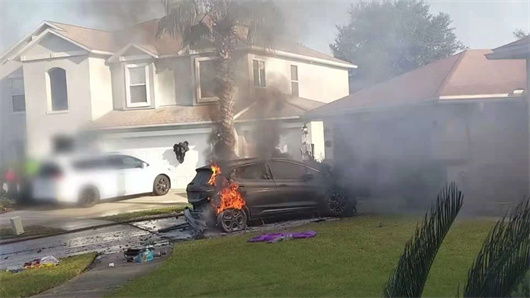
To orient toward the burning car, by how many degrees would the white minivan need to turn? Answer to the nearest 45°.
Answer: approximately 45° to its right

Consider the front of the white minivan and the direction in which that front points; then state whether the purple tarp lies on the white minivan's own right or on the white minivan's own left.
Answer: on the white minivan's own right

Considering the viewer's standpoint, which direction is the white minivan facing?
facing away from the viewer and to the right of the viewer

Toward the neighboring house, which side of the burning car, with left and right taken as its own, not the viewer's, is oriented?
front

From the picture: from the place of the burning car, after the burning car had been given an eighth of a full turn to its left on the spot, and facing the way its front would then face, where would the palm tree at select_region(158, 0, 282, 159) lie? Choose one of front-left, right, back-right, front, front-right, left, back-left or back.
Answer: front-left
